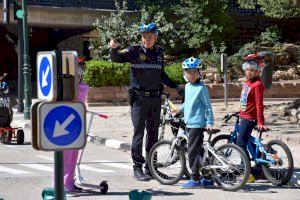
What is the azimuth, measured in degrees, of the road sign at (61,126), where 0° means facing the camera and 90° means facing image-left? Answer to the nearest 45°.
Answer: approximately 0°

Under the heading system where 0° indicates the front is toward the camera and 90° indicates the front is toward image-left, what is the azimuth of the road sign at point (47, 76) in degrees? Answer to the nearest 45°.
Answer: approximately 45°

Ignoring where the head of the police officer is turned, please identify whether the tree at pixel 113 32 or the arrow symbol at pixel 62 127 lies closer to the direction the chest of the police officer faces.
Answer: the arrow symbol

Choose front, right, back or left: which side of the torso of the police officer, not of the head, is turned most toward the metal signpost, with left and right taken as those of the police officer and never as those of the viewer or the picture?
front

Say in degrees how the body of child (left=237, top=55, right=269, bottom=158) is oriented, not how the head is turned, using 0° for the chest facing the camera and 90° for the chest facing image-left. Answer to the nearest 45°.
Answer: approximately 45°
